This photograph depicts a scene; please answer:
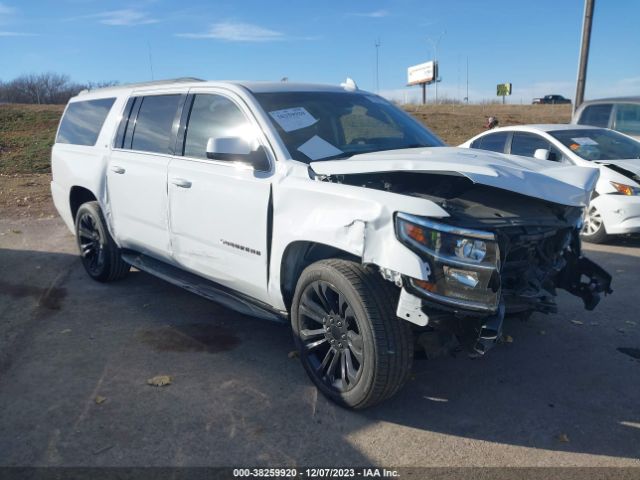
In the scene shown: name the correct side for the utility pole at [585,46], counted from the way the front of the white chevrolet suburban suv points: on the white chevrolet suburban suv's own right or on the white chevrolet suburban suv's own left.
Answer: on the white chevrolet suburban suv's own left

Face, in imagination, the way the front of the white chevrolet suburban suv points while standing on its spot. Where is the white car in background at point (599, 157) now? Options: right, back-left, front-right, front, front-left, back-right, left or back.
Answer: left

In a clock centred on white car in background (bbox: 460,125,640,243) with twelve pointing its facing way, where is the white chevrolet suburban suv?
The white chevrolet suburban suv is roughly at 2 o'clock from the white car in background.

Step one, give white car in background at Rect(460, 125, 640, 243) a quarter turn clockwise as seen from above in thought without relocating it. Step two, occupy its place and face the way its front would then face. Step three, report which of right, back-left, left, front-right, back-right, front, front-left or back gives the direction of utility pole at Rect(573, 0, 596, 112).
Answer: back-right

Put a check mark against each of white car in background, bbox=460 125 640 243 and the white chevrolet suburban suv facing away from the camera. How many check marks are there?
0

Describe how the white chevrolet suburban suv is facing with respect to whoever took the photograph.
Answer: facing the viewer and to the right of the viewer
